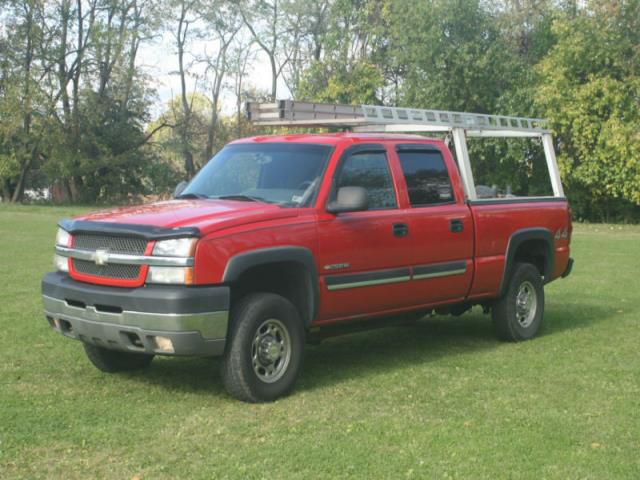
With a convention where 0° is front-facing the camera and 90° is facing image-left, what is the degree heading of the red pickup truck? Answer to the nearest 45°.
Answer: approximately 45°

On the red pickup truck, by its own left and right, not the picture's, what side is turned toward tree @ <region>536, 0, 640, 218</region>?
back
